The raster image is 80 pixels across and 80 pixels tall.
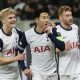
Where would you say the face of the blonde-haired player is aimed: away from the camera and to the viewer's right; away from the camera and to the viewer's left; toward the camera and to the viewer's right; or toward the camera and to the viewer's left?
toward the camera and to the viewer's right

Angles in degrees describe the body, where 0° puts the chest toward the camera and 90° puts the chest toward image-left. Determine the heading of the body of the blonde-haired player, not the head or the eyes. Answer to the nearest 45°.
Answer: approximately 315°
